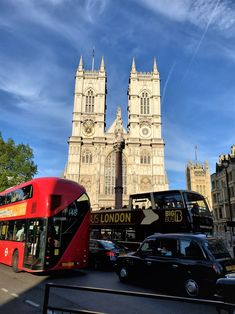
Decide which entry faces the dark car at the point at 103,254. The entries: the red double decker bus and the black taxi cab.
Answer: the black taxi cab

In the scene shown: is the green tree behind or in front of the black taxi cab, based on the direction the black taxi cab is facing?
in front

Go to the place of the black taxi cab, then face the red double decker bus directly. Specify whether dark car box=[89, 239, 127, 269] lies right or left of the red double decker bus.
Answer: right

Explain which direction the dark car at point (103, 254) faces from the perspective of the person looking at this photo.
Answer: facing away from the viewer and to the left of the viewer

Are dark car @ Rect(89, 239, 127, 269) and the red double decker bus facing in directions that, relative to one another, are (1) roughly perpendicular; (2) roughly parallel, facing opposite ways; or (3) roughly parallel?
roughly parallel

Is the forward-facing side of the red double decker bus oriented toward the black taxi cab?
no

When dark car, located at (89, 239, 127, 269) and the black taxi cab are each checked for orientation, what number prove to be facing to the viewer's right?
0

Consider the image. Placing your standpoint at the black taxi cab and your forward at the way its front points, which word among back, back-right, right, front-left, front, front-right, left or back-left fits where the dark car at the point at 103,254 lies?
front

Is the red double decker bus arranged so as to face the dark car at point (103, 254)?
no

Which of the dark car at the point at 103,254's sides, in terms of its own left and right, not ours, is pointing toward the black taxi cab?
back

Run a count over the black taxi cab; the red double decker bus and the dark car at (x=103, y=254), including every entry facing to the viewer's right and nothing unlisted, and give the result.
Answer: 0
